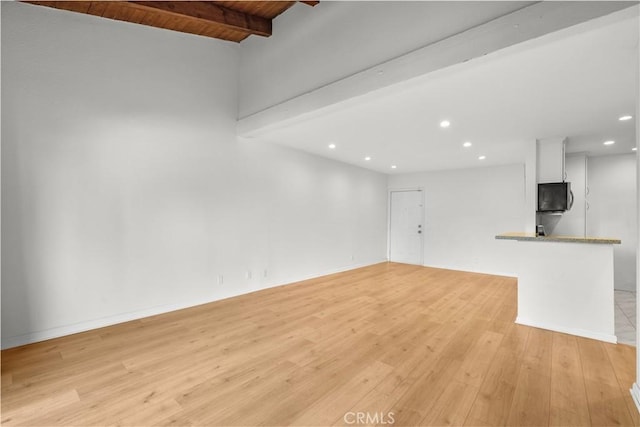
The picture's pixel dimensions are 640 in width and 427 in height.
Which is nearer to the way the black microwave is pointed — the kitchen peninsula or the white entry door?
the kitchen peninsula
